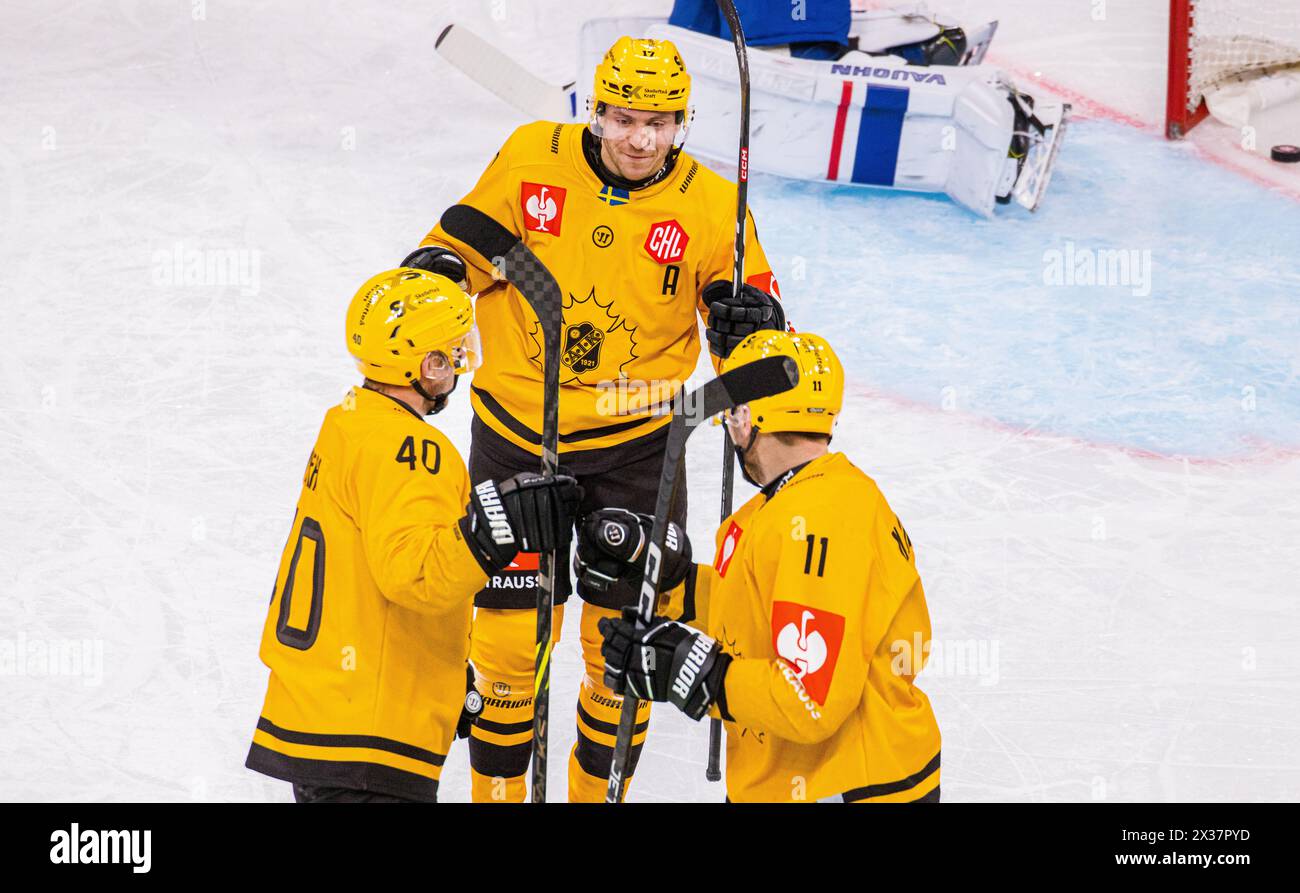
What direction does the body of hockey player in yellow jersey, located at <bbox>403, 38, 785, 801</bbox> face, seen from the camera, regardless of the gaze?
toward the camera

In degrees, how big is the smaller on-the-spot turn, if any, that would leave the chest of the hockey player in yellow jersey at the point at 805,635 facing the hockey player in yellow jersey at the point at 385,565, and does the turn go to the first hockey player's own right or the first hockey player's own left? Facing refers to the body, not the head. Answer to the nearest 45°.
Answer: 0° — they already face them

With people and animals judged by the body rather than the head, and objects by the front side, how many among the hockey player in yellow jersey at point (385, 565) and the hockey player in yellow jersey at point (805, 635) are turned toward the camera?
0

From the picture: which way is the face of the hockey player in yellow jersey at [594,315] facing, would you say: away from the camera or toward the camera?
toward the camera

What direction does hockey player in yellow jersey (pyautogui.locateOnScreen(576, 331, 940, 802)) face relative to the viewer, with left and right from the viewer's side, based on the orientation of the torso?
facing to the left of the viewer

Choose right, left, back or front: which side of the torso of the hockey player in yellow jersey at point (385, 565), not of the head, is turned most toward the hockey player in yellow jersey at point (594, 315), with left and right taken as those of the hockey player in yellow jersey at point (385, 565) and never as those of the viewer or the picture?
front

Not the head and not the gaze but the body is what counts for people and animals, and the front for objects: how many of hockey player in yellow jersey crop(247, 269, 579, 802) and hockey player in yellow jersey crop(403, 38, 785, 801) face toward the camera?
1

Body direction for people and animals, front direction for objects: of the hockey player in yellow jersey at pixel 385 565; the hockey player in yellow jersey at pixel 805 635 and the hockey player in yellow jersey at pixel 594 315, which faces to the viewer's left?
the hockey player in yellow jersey at pixel 805 635

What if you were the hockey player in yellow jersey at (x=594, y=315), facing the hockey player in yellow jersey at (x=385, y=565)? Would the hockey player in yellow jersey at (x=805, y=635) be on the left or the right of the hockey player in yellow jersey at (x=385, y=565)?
left

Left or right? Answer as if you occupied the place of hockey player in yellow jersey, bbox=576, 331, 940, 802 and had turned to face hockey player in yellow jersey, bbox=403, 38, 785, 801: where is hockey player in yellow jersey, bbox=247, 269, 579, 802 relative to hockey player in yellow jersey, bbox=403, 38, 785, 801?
left

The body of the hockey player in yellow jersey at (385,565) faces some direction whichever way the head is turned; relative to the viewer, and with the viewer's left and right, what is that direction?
facing away from the viewer and to the right of the viewer

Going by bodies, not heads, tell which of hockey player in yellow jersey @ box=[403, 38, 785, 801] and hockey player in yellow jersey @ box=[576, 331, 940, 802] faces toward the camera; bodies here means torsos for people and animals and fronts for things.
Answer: hockey player in yellow jersey @ box=[403, 38, 785, 801]
